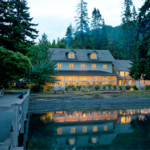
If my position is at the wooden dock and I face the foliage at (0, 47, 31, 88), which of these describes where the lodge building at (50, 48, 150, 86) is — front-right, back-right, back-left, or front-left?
front-right

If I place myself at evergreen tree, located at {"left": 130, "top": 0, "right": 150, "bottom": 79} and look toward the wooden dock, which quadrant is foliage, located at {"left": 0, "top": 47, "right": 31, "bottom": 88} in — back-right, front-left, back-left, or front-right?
front-right

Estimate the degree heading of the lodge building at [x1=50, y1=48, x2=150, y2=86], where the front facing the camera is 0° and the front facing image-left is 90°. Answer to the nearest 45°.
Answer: approximately 0°

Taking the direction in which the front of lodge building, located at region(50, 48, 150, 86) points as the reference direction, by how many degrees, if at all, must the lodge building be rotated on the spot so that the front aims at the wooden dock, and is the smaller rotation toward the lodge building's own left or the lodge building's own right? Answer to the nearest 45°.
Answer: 0° — it already faces it

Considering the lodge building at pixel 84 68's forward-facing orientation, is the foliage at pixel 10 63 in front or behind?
in front

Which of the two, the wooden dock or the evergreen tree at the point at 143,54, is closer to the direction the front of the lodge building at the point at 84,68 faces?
the wooden dock

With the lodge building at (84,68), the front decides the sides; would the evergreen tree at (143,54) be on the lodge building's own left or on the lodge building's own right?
on the lodge building's own left

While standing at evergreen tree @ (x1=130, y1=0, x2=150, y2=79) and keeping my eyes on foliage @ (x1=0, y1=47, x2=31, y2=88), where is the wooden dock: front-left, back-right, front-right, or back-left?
front-left

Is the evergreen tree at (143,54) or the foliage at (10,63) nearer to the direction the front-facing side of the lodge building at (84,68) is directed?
the foliage
